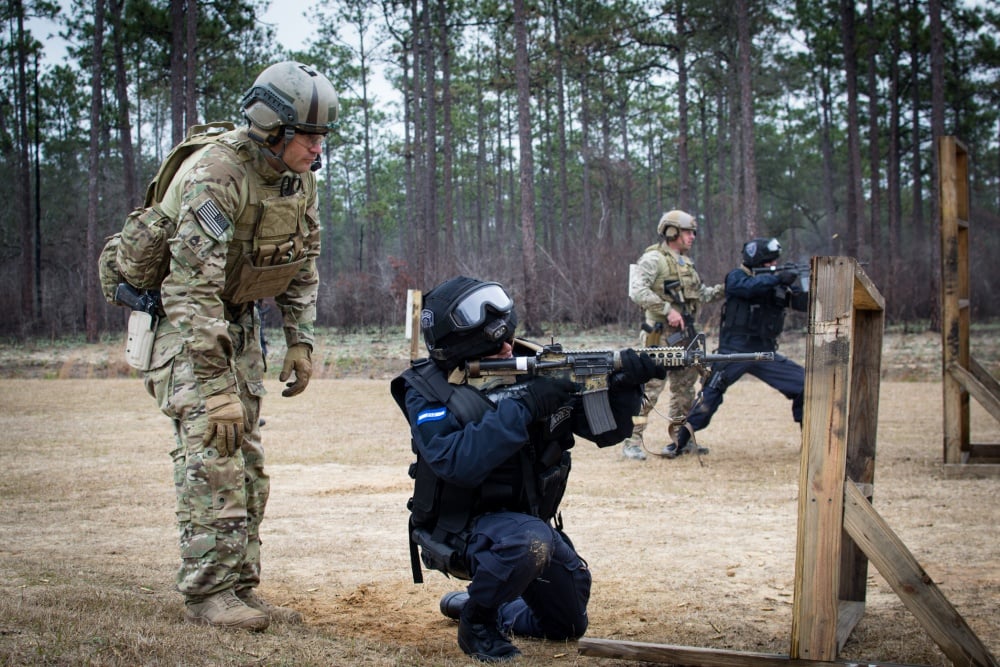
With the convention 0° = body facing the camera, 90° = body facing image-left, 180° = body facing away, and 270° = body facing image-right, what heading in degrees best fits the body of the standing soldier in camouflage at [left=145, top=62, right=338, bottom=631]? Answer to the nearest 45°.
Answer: approximately 315°

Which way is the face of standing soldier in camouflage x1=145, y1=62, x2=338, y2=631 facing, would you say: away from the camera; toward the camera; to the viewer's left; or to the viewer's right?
to the viewer's right

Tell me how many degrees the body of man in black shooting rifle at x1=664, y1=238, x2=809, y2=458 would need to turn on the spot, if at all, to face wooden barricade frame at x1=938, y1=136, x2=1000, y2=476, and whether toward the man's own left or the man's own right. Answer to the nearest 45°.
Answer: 0° — they already face it

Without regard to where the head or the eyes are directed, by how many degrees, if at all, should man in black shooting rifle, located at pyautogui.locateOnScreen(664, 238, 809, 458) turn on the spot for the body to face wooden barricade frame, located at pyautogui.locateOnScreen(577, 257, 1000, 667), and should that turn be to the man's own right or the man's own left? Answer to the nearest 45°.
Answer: approximately 90° to the man's own right

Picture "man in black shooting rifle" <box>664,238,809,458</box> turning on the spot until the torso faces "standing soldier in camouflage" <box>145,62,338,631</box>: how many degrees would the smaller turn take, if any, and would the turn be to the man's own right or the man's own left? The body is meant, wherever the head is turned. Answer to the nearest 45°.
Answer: approximately 90° to the man's own right

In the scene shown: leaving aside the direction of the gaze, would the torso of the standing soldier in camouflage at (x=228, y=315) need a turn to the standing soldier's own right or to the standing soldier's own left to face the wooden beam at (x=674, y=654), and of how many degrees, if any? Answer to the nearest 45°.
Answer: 0° — they already face it

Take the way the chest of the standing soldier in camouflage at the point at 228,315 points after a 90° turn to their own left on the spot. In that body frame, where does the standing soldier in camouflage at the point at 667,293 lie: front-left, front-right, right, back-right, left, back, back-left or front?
front

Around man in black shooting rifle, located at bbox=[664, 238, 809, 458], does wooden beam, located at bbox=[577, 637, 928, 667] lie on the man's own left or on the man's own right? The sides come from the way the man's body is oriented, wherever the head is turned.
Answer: on the man's own right

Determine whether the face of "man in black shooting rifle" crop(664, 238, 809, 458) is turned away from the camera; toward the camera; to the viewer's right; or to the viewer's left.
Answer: to the viewer's right

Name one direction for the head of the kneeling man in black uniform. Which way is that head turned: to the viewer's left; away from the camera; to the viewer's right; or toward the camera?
to the viewer's right

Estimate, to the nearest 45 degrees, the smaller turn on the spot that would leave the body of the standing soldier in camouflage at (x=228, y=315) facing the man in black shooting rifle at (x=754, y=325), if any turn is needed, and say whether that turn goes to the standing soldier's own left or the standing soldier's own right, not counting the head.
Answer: approximately 90° to the standing soldier's own left

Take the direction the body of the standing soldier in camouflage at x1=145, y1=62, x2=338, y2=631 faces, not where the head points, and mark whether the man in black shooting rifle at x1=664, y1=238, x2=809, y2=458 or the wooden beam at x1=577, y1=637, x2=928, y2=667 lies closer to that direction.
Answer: the wooden beam

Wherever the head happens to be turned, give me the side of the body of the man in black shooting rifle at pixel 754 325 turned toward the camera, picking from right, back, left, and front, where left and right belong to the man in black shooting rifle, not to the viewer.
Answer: right

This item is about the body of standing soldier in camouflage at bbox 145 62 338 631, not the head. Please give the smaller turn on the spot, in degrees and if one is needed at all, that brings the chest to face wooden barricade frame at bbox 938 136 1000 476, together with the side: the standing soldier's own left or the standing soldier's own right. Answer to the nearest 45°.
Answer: approximately 90° to the standing soldier's own left
